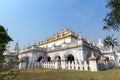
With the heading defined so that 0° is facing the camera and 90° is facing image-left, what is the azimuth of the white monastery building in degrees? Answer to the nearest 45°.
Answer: approximately 45°
